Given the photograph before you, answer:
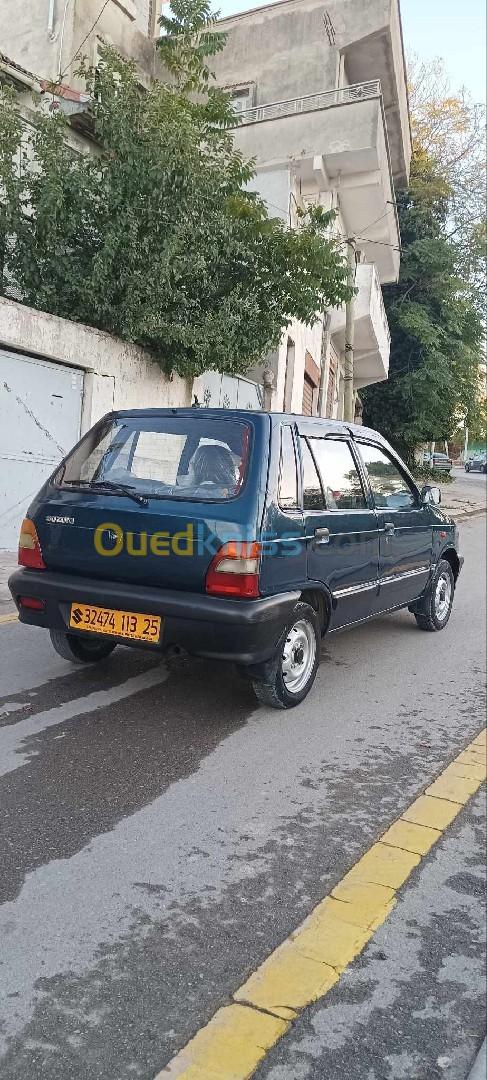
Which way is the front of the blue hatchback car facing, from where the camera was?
facing away from the viewer and to the right of the viewer

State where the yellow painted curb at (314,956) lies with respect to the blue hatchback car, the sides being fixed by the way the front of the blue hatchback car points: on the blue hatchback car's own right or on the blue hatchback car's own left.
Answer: on the blue hatchback car's own right

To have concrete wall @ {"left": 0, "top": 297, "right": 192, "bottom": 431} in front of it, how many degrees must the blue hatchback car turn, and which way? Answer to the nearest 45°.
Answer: approximately 45° to its left

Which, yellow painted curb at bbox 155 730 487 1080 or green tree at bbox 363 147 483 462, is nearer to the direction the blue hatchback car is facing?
the green tree

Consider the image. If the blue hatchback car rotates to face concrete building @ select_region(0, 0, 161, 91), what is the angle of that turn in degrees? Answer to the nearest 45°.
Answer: approximately 45° to its left

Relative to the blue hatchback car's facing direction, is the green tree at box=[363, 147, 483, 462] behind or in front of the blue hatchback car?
in front
